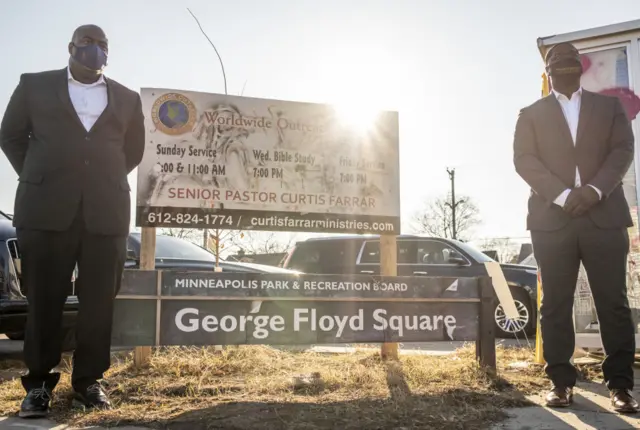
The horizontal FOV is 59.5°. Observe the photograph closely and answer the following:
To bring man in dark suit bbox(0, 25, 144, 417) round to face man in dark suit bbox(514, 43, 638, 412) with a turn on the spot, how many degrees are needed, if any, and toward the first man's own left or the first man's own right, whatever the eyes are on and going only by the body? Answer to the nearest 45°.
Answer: approximately 90° to the first man's own left

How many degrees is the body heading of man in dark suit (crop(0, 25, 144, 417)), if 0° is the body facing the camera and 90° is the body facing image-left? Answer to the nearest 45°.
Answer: approximately 0°

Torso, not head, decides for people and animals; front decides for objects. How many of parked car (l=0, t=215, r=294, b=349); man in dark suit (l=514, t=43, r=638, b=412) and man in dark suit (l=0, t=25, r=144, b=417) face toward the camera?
2

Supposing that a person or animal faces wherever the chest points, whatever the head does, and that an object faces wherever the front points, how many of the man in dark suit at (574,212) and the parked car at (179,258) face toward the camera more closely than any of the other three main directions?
1

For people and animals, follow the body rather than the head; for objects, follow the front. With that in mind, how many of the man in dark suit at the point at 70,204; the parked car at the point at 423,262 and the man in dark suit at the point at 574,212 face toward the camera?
2

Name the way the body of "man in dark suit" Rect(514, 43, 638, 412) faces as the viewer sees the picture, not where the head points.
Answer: toward the camera

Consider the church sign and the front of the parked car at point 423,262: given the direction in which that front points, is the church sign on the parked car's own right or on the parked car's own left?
on the parked car's own right

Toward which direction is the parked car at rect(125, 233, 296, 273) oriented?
to the viewer's right

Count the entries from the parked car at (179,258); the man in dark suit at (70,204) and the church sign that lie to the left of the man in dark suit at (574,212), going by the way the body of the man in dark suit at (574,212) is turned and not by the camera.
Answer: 0

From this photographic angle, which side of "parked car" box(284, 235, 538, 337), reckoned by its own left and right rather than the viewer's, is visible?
right

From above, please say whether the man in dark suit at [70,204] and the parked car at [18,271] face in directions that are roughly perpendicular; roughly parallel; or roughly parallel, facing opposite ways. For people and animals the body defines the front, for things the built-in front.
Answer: roughly perpendicular

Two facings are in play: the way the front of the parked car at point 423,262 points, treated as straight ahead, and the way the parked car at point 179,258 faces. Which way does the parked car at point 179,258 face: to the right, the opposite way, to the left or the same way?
the same way

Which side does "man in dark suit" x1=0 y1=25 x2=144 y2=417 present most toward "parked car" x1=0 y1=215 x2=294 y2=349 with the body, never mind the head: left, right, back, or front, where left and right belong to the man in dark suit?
back

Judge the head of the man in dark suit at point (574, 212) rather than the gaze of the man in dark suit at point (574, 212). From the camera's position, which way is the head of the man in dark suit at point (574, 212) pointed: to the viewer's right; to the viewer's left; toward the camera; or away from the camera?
toward the camera
